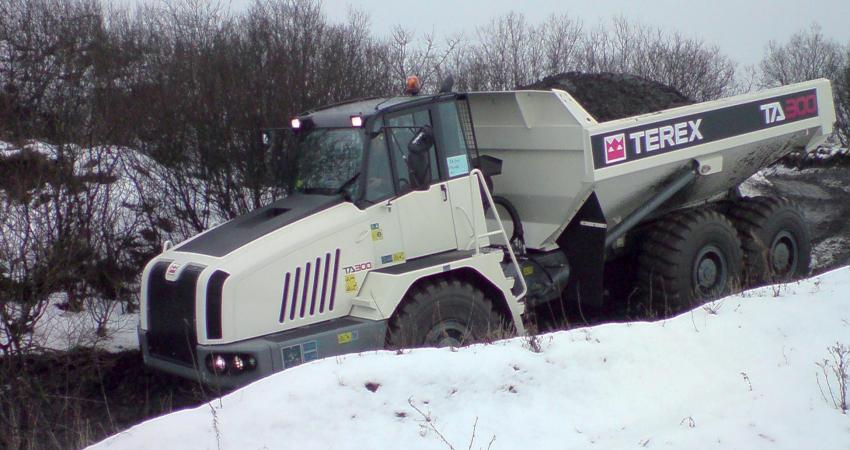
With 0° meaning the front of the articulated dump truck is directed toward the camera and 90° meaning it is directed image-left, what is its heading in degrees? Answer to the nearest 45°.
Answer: approximately 45°
